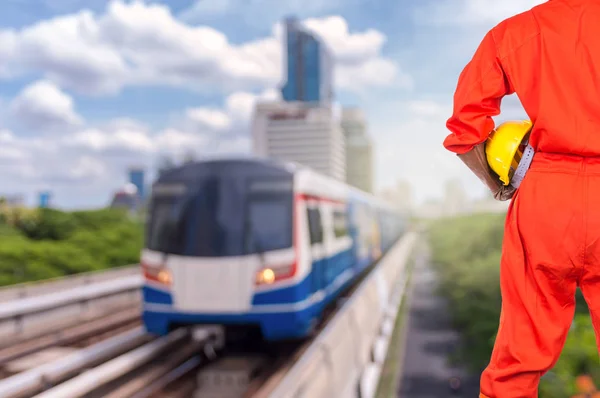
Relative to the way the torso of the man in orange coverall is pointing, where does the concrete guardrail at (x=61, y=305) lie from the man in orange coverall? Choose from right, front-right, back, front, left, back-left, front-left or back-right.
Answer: front-left

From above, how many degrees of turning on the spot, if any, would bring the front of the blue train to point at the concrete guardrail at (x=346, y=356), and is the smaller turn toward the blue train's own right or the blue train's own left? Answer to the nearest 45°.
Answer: approximately 90° to the blue train's own left

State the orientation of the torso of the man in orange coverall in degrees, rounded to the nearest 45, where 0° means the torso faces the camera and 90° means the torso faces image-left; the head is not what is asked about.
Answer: approximately 180°

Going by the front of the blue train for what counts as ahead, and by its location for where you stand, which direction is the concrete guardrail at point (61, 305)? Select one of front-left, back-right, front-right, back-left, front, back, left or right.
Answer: right

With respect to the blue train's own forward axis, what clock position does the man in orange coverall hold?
The man in orange coverall is roughly at 10 o'clock from the blue train.

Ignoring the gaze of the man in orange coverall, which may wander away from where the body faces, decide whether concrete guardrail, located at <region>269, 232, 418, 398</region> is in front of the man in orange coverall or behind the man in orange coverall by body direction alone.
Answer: in front

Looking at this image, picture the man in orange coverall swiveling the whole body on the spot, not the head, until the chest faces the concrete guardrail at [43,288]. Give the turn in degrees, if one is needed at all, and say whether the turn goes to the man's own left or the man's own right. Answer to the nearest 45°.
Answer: approximately 45° to the man's own left

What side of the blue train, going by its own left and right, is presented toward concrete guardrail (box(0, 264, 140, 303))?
right

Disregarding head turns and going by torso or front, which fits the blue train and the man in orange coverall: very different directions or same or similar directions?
very different directions

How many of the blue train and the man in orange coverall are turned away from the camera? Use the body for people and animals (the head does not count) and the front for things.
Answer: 1

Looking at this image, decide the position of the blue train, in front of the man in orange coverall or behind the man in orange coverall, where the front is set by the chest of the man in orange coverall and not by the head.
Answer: in front
